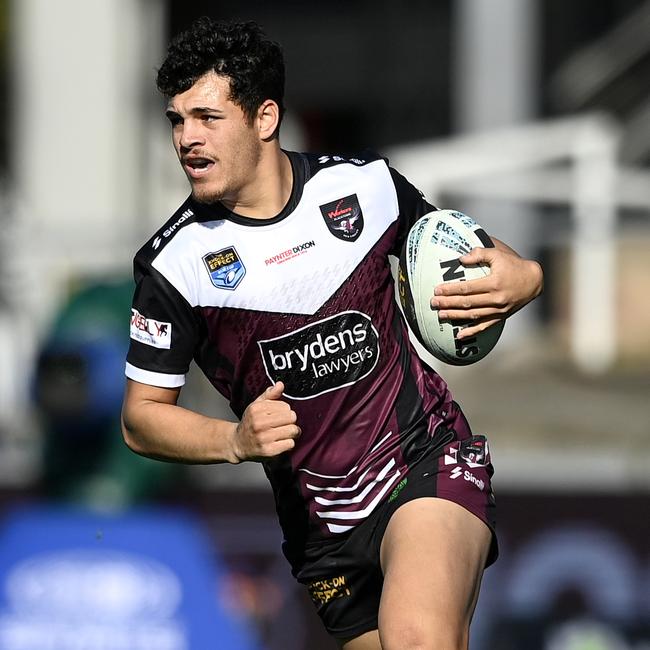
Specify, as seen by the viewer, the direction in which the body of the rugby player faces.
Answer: toward the camera

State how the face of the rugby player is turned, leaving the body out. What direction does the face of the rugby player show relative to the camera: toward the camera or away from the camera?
toward the camera

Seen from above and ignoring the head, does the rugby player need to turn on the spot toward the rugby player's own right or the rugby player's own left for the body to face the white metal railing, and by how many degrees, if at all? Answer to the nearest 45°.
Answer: approximately 180°
